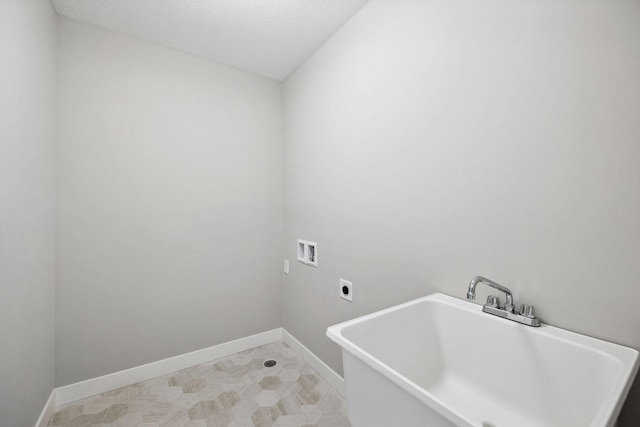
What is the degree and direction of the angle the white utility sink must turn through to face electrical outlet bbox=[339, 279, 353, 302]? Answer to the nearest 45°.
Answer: approximately 90° to its right

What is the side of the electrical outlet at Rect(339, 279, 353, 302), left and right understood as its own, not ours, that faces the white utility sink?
left

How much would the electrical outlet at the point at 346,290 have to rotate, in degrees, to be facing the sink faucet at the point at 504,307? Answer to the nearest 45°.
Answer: approximately 90° to its left

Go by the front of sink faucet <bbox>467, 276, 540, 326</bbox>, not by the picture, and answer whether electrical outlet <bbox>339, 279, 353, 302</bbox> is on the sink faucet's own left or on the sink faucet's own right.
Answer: on the sink faucet's own right

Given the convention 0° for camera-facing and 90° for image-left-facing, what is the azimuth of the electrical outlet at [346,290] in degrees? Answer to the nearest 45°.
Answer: approximately 45°

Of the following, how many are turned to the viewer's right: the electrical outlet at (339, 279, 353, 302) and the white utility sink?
0
